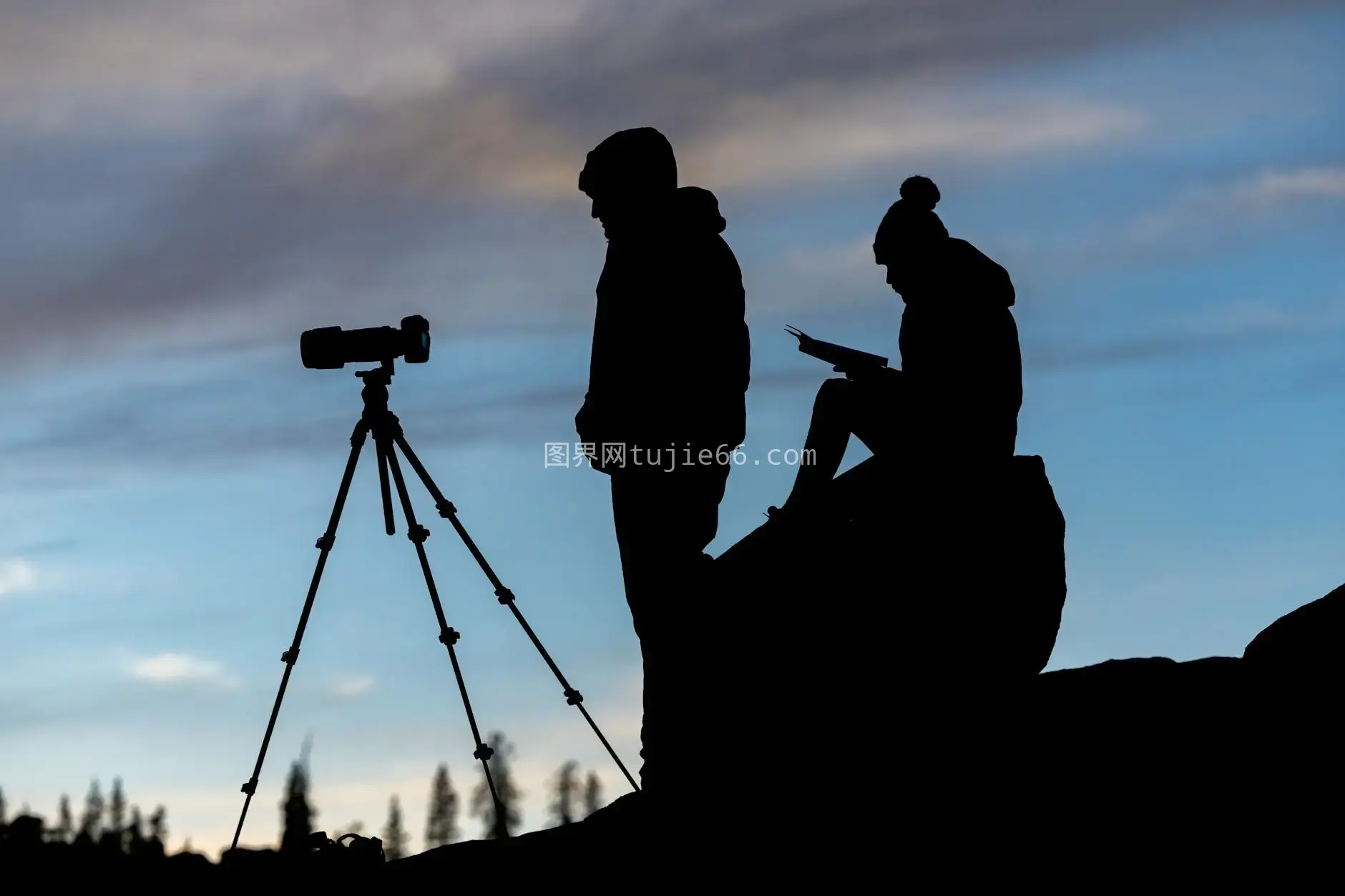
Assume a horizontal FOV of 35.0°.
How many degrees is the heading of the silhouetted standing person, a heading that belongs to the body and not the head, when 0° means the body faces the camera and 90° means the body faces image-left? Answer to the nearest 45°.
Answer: approximately 90°

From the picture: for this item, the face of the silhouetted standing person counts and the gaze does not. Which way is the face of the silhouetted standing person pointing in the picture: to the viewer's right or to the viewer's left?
to the viewer's left

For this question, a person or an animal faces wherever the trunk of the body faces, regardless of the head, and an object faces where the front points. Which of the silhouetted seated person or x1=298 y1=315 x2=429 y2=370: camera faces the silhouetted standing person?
the silhouetted seated person

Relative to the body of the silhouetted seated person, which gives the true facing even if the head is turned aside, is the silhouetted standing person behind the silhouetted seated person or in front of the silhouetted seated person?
in front

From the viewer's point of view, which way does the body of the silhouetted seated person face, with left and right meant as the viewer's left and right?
facing to the left of the viewer

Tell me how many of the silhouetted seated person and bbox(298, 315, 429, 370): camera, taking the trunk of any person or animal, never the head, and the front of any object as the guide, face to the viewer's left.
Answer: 2

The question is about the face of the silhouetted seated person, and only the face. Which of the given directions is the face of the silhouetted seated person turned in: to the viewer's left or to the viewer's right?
to the viewer's left

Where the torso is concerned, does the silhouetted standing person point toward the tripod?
yes

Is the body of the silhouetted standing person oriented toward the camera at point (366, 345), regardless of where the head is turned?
yes

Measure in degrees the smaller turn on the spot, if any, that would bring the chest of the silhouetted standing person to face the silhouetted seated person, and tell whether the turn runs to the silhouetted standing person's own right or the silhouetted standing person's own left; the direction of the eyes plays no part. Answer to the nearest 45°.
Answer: approximately 180°

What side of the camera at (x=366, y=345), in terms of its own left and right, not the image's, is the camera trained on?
left

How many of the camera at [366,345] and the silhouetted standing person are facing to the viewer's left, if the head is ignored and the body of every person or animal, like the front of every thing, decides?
2
